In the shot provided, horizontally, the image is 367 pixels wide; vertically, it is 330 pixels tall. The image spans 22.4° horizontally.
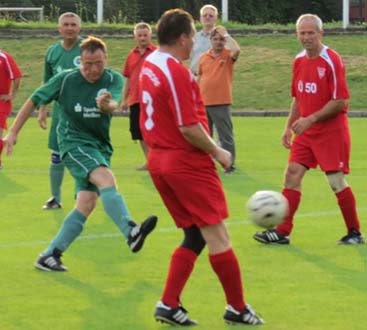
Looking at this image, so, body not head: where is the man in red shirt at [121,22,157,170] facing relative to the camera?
toward the camera

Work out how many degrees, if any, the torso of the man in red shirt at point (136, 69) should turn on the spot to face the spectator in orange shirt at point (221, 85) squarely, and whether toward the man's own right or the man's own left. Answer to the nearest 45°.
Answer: approximately 90° to the man's own left

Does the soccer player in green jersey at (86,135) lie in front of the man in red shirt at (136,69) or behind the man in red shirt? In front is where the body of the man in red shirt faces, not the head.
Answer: in front

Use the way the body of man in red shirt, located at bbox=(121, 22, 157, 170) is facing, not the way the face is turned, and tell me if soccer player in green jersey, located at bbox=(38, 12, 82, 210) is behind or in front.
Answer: in front

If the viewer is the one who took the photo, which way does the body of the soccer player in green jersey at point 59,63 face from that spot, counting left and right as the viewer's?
facing the viewer

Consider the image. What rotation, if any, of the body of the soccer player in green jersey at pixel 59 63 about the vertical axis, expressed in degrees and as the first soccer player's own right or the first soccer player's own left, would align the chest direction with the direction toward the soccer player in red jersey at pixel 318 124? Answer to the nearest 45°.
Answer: approximately 45° to the first soccer player's own left

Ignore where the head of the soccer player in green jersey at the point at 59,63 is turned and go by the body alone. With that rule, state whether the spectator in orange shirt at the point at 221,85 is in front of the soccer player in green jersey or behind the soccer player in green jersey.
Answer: behind

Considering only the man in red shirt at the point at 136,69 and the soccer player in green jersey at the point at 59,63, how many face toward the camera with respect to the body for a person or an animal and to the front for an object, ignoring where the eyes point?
2
